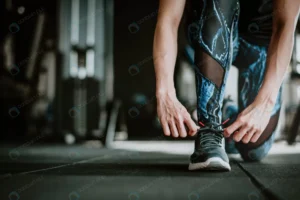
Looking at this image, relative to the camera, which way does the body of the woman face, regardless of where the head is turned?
toward the camera
